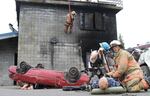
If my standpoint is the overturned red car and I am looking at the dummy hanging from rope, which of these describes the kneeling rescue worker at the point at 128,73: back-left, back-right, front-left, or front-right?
back-right
